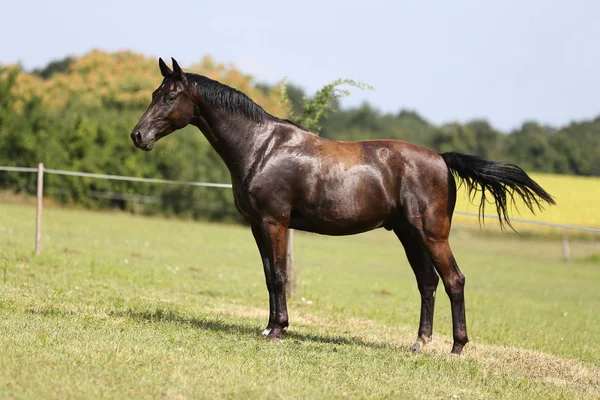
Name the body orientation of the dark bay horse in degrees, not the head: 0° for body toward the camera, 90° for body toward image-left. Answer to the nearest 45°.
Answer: approximately 90°
